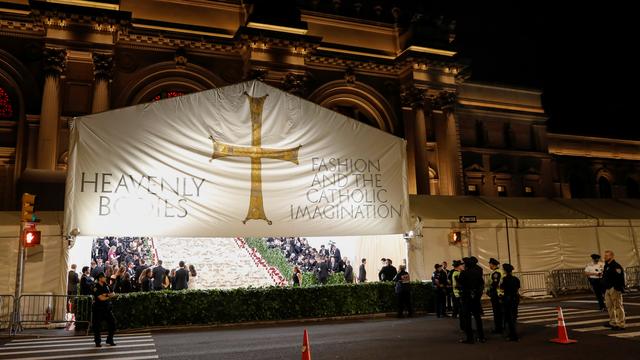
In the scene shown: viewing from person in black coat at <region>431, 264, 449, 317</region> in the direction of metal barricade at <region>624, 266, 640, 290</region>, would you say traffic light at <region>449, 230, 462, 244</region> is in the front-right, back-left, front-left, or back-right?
front-left

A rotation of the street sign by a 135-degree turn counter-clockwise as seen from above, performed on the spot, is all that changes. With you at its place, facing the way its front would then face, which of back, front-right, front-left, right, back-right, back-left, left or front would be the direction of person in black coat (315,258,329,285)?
back-left

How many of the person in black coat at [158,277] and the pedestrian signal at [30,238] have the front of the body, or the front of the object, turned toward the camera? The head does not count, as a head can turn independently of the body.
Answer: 1

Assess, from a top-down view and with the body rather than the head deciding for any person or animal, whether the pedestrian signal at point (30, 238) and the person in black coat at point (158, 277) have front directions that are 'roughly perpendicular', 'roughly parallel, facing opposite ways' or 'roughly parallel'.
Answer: roughly parallel, facing opposite ways

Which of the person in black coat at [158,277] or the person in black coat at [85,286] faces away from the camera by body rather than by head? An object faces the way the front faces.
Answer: the person in black coat at [158,277]

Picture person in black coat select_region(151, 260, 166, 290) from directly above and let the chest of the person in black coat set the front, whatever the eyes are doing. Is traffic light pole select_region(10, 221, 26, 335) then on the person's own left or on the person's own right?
on the person's own left

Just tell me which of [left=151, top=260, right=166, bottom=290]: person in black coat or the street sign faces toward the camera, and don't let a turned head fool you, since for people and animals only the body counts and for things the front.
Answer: the street sign

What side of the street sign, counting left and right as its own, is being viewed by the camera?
front

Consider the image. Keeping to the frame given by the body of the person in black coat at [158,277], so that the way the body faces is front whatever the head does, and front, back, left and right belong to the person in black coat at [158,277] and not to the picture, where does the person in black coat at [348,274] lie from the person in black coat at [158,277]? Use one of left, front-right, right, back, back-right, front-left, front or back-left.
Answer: right

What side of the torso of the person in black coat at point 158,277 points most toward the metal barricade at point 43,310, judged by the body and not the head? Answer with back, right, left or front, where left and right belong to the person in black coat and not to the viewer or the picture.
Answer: left

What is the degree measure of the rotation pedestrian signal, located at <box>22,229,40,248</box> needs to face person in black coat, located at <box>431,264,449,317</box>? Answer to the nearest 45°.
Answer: approximately 90° to its left

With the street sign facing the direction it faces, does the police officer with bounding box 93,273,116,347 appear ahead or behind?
ahead

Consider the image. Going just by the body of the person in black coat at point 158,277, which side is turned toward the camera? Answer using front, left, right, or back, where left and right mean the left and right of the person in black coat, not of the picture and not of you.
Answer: back

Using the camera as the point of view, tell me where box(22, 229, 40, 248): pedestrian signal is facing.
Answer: facing the viewer
